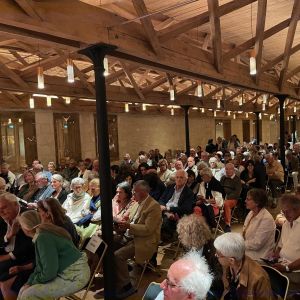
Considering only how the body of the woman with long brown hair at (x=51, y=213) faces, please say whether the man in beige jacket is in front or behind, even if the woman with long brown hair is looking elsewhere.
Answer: behind

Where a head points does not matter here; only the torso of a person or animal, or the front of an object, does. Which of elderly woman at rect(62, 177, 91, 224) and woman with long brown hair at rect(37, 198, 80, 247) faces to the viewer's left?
woman with long brown hair at rect(37, 198, 80, 247)

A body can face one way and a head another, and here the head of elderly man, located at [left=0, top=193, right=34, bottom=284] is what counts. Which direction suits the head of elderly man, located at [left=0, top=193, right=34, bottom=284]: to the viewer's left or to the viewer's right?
to the viewer's left

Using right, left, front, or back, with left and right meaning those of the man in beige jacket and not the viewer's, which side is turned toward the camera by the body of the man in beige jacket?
left

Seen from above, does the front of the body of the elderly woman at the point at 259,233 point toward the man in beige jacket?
yes

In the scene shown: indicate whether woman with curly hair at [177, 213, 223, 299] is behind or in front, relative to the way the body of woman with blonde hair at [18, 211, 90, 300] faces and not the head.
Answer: behind

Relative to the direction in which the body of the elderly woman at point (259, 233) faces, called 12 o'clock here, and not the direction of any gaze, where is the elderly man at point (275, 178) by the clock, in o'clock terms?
The elderly man is roughly at 3 o'clock from the elderly woman.

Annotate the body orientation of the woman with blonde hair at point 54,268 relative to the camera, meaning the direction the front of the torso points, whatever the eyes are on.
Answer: to the viewer's left

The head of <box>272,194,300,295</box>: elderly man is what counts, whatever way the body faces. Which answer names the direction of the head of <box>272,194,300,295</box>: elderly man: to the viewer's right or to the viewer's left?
to the viewer's left
